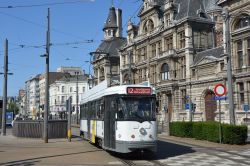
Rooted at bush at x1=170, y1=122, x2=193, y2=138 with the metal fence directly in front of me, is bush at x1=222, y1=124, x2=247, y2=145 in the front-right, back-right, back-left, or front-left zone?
back-left

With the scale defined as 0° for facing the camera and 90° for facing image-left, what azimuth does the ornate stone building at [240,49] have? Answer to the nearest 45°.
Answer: approximately 45°

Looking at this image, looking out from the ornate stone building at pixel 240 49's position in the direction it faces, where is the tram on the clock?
The tram is roughly at 11 o'clock from the ornate stone building.
